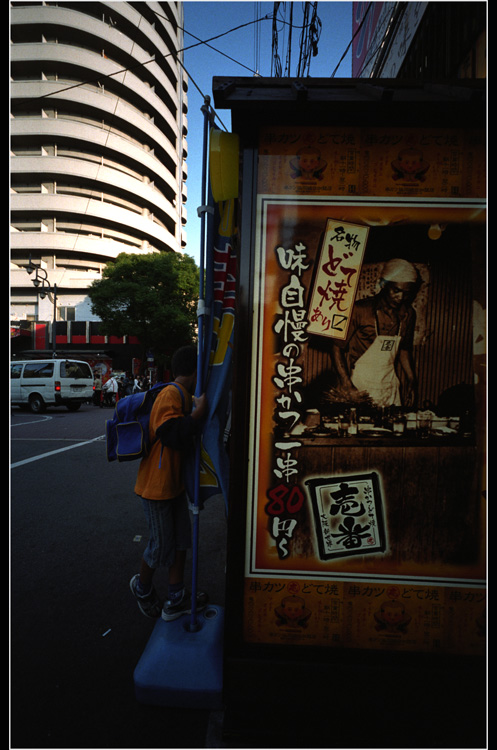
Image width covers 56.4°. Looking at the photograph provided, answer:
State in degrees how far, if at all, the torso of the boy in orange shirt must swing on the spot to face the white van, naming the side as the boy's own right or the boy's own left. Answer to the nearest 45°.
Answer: approximately 90° to the boy's own left

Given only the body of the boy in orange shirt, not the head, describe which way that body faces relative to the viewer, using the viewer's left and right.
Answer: facing to the right of the viewer

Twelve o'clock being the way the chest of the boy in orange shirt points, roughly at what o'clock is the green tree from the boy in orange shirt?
The green tree is roughly at 9 o'clock from the boy in orange shirt.

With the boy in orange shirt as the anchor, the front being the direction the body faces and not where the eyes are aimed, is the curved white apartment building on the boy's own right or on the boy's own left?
on the boy's own left

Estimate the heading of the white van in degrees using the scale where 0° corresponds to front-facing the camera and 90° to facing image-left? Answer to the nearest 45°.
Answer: approximately 135°

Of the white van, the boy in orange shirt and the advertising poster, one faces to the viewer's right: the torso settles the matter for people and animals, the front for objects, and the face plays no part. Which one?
the boy in orange shirt

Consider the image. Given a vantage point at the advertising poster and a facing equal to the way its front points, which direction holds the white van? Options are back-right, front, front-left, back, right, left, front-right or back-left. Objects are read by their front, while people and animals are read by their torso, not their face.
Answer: back-right
